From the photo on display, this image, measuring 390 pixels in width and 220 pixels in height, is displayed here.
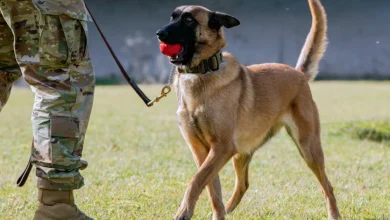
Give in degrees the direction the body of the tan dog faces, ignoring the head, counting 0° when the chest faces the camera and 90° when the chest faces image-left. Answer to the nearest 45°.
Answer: approximately 45°
